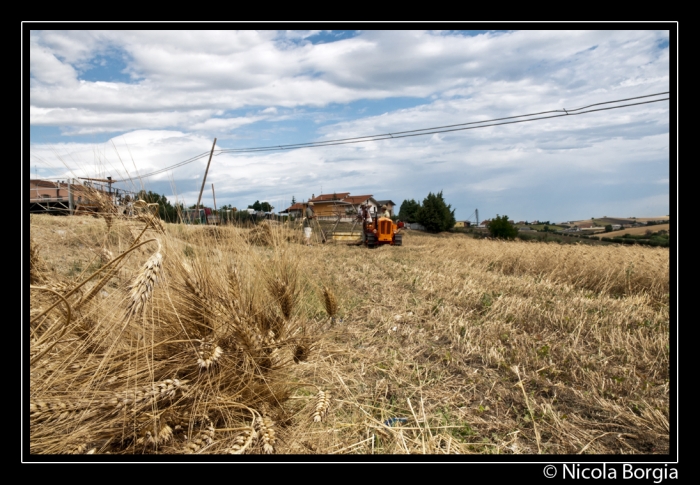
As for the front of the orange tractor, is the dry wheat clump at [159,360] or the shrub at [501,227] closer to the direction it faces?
the dry wheat clump

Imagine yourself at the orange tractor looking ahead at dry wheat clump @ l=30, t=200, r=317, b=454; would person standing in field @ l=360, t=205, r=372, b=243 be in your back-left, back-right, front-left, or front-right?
back-right

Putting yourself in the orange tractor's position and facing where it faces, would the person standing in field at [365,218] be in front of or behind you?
behind

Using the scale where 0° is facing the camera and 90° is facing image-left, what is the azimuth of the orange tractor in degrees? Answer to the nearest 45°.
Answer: approximately 0°

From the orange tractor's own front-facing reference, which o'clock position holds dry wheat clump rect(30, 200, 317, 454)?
The dry wheat clump is roughly at 12 o'clock from the orange tractor.

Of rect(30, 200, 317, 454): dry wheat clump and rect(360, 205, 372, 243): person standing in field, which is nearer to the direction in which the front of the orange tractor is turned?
the dry wheat clump

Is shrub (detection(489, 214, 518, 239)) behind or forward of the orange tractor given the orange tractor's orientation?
behind

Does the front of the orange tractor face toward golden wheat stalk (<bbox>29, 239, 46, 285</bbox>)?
yes

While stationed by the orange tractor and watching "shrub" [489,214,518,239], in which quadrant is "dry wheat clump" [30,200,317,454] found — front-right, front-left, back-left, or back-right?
back-right
